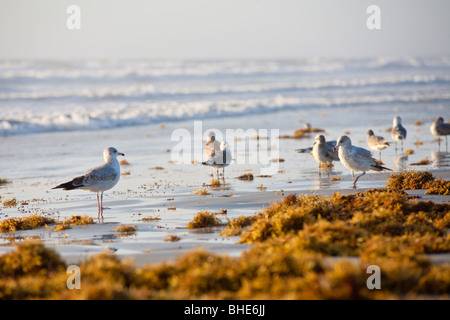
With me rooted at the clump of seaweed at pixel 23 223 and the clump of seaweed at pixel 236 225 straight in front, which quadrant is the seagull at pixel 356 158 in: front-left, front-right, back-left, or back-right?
front-left

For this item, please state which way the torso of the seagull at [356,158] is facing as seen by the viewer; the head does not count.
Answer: to the viewer's left

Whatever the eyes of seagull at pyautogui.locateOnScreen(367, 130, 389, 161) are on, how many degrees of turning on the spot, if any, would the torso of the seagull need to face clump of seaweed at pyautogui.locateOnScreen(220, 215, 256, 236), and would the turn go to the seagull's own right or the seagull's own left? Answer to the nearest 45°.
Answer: approximately 90° to the seagull's own left

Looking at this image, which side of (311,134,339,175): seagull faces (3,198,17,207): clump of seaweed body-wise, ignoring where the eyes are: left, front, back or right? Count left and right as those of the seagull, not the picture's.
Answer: front

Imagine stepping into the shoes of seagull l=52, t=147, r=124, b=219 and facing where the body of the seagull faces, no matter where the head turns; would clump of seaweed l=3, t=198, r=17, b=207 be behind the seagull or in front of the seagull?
behind

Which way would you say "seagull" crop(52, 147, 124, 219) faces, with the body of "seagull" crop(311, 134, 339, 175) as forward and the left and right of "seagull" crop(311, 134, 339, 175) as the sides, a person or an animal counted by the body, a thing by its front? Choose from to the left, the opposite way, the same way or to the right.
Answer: the opposite way

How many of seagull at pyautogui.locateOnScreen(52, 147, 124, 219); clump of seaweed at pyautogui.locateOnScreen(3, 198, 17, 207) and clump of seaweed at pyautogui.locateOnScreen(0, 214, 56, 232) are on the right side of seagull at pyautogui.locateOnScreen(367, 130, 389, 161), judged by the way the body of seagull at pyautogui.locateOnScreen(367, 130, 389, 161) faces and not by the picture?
0

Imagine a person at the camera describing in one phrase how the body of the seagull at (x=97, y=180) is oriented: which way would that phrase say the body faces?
to the viewer's right

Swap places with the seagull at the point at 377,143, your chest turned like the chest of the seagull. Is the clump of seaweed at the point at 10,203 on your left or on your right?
on your left

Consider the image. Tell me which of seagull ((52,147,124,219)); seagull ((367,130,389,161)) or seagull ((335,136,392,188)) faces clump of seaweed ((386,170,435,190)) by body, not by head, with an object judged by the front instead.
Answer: seagull ((52,147,124,219))

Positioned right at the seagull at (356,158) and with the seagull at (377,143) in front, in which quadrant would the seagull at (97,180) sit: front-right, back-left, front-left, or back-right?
back-left

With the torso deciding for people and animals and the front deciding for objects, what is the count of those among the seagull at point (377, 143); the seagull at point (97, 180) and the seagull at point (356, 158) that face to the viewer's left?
2

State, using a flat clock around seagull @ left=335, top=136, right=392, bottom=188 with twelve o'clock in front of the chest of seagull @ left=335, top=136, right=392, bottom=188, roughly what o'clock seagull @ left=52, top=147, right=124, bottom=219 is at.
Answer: seagull @ left=52, top=147, right=124, bottom=219 is roughly at 11 o'clock from seagull @ left=335, top=136, right=392, bottom=188.

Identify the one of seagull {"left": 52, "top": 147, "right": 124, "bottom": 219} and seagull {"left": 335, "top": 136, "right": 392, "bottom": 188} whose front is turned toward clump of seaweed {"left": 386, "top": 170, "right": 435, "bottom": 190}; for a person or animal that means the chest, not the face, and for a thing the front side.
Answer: seagull {"left": 52, "top": 147, "right": 124, "bottom": 219}

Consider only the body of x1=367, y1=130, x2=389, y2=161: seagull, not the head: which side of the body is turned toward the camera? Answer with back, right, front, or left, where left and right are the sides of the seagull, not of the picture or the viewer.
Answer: left

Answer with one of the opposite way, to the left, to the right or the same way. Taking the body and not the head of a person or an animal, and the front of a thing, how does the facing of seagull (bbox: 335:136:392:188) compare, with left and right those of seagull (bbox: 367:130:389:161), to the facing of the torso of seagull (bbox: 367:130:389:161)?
the same way
